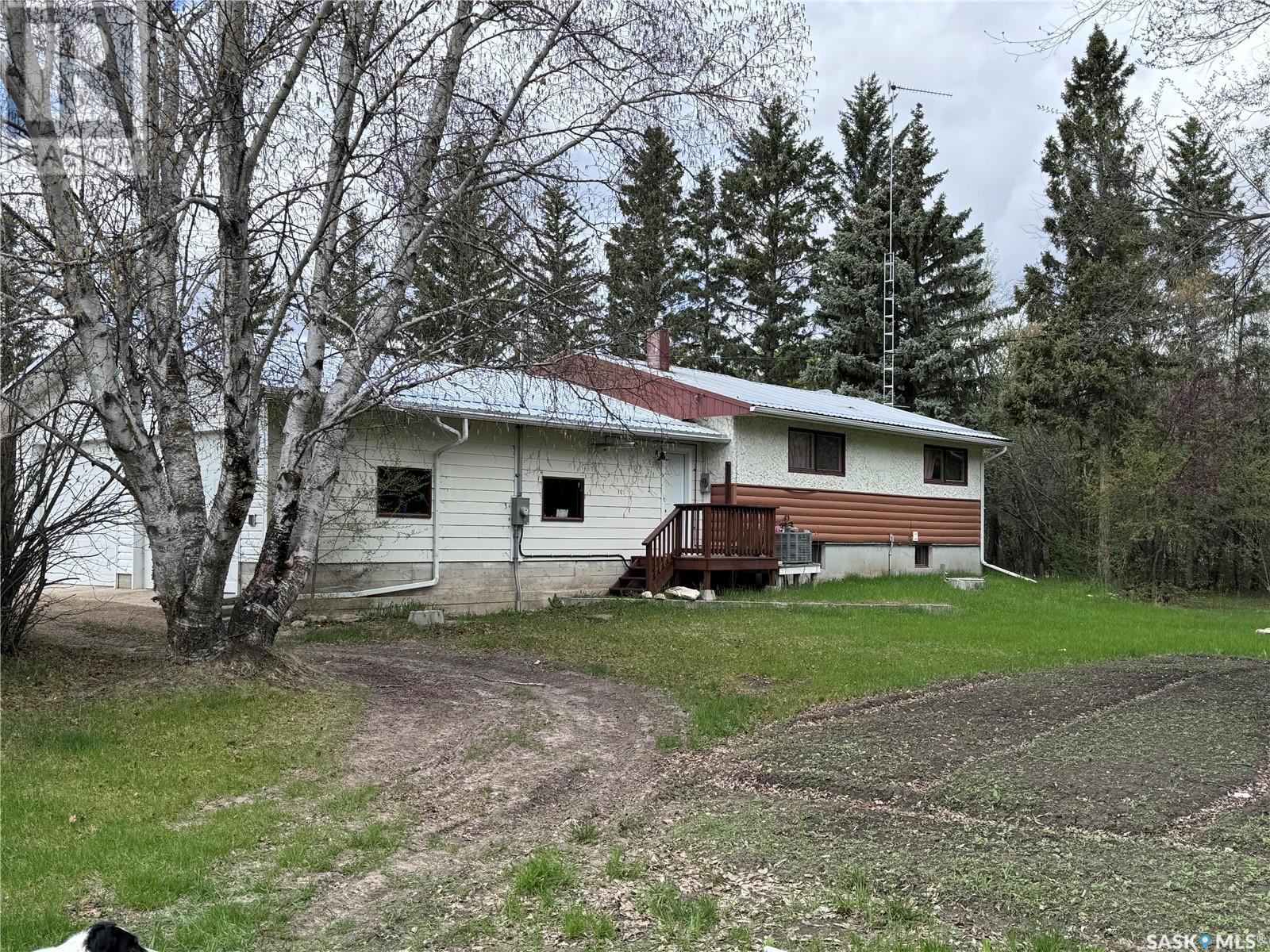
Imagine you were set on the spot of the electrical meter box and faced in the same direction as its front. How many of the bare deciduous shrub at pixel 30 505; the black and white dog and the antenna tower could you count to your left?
1

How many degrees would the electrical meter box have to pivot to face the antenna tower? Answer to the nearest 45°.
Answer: approximately 90° to its left

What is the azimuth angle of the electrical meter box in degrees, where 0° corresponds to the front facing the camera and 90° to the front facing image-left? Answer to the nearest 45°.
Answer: approximately 315°

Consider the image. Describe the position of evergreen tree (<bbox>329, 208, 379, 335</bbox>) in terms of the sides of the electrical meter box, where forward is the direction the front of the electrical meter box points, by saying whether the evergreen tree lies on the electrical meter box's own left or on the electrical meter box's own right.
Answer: on the electrical meter box's own right

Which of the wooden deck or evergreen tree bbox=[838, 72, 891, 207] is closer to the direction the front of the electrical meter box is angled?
the wooden deck

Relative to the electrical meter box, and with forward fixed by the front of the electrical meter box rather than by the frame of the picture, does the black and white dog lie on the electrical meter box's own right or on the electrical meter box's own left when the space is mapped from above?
on the electrical meter box's own right

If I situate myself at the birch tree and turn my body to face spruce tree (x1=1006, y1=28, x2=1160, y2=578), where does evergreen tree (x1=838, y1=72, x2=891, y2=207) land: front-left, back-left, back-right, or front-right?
front-left

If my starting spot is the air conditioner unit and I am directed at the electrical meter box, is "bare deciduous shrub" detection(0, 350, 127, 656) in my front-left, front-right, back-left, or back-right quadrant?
front-left

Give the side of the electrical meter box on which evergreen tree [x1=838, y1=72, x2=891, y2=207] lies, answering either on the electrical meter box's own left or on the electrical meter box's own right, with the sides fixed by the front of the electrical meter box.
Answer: on the electrical meter box's own left

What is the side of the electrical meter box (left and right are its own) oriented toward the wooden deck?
left

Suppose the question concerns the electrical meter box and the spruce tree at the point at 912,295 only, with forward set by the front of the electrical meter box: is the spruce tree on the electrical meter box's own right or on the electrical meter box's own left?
on the electrical meter box's own left

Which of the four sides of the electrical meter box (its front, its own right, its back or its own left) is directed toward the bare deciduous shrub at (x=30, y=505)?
right

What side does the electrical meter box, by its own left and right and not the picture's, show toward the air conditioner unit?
left

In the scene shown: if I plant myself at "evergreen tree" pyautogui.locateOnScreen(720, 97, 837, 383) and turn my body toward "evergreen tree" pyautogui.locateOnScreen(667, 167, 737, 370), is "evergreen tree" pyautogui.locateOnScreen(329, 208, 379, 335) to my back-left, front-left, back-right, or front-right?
front-left
